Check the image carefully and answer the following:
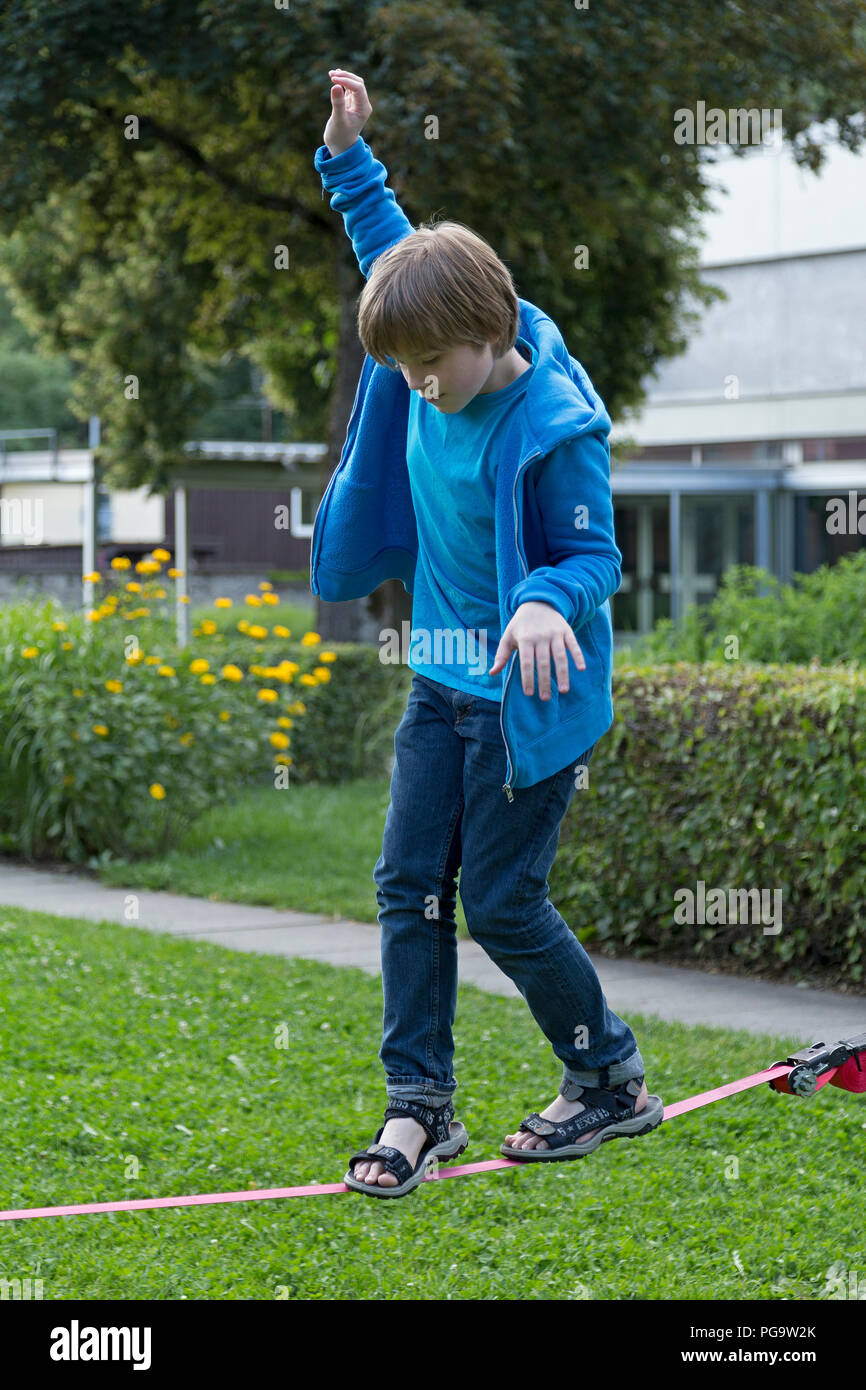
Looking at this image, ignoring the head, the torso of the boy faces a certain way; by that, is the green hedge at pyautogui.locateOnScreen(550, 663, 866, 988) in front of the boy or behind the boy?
behind

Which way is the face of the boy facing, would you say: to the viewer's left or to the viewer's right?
to the viewer's left

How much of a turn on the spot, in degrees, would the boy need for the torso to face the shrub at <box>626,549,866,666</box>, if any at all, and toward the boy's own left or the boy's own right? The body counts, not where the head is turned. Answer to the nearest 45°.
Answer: approximately 135° to the boy's own right

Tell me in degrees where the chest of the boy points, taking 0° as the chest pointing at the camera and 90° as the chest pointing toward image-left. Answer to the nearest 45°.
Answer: approximately 45°
